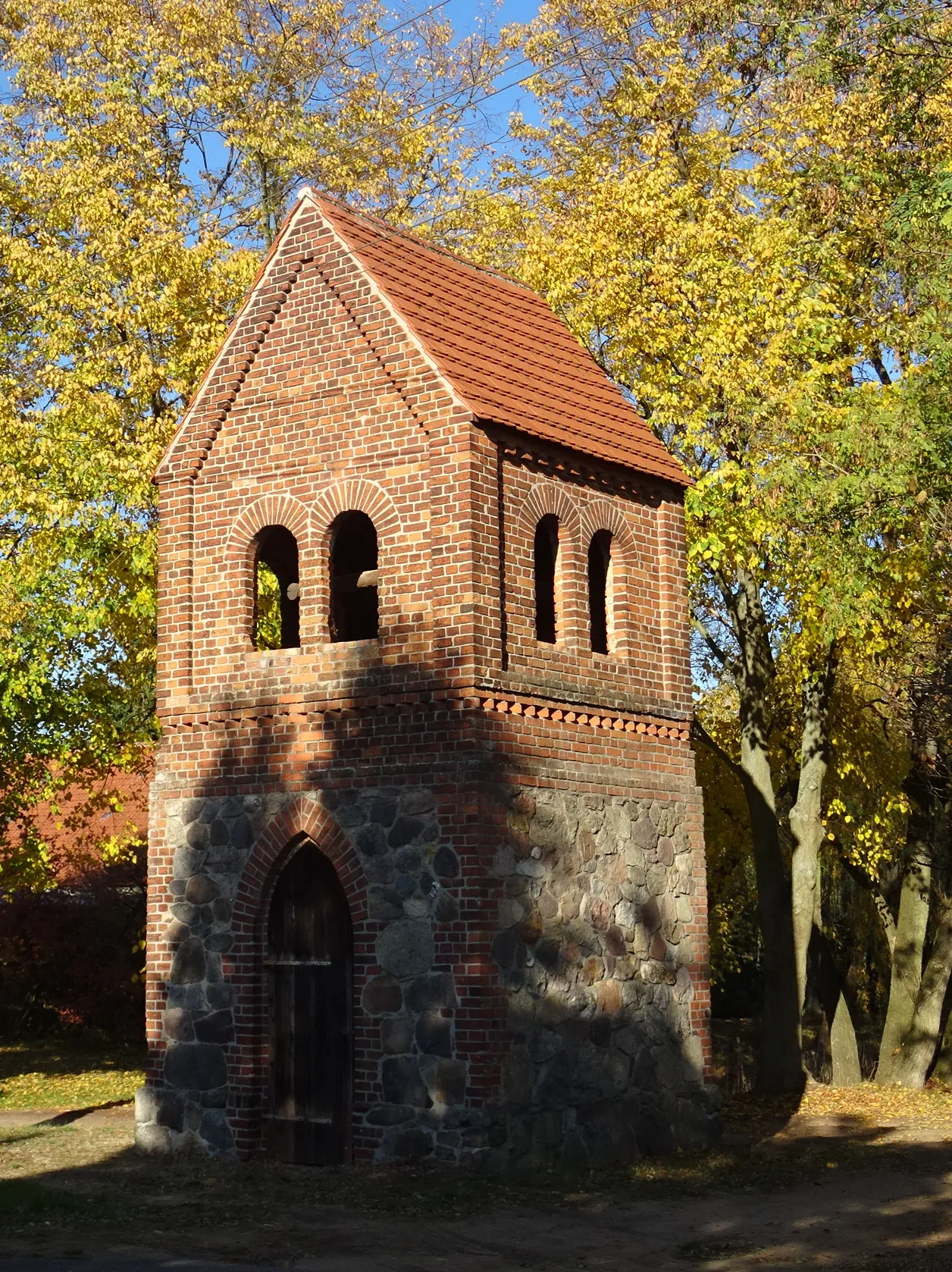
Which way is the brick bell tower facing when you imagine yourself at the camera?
facing the viewer and to the left of the viewer

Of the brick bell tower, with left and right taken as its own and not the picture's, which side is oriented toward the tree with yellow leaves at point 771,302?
back
